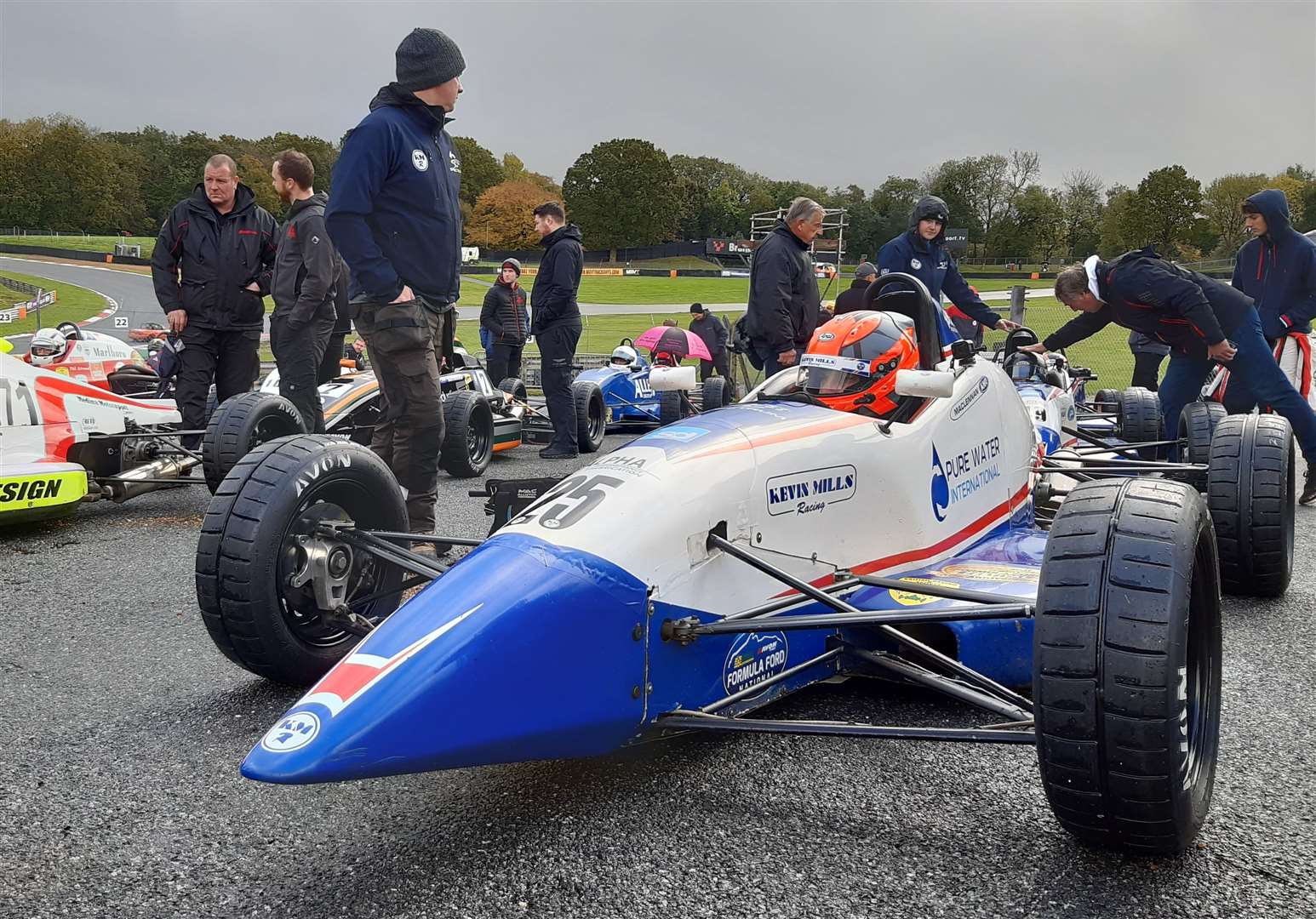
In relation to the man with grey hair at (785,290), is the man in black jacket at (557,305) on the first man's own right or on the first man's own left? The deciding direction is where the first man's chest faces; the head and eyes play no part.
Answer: on the first man's own left

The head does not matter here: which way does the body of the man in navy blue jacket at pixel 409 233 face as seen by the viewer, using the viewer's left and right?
facing the viewer and to the right of the viewer

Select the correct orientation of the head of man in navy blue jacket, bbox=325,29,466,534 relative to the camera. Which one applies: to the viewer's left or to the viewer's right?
to the viewer's right

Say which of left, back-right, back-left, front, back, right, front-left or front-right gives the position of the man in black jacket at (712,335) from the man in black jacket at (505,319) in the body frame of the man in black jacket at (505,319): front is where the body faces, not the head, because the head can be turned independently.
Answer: left

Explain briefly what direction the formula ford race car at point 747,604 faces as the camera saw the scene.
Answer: facing the viewer and to the left of the viewer

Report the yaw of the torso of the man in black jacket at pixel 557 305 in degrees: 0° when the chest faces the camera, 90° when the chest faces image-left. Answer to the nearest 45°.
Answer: approximately 90°
